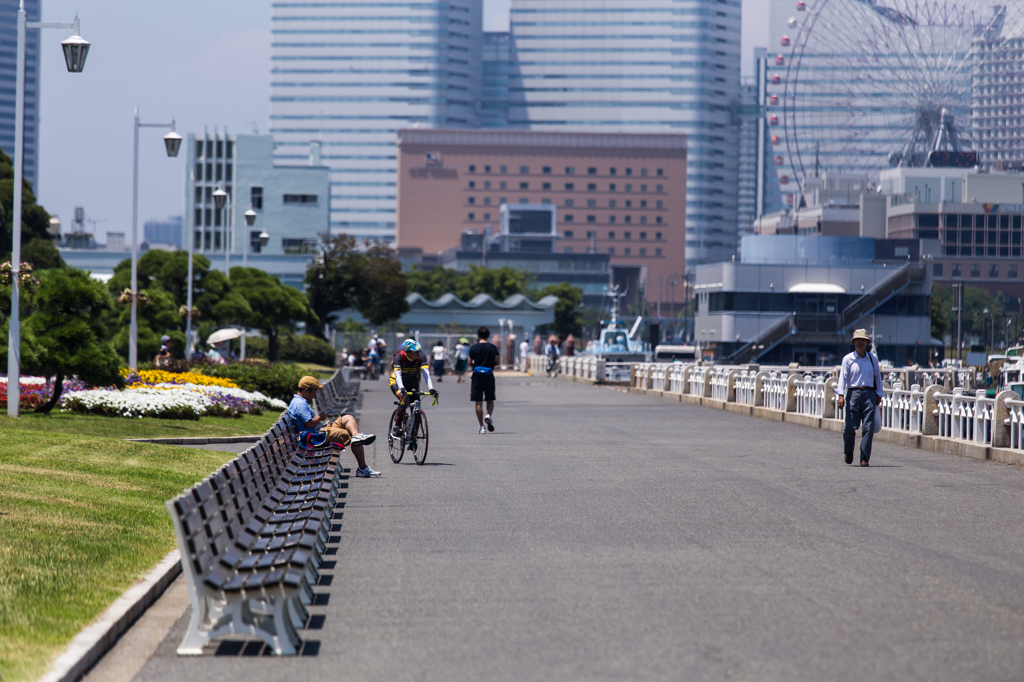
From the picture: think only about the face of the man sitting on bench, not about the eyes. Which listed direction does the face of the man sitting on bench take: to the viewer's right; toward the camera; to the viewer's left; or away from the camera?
to the viewer's right

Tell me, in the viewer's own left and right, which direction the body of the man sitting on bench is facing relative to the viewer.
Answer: facing to the right of the viewer

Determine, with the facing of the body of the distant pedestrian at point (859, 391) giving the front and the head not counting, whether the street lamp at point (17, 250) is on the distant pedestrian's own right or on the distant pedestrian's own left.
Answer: on the distant pedestrian's own right

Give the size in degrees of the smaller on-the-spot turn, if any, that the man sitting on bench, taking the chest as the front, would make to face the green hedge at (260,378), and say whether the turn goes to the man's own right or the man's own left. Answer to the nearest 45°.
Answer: approximately 90° to the man's own left

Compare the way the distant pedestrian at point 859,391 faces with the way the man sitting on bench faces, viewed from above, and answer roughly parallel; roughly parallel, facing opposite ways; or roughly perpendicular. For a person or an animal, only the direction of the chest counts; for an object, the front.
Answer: roughly perpendicular

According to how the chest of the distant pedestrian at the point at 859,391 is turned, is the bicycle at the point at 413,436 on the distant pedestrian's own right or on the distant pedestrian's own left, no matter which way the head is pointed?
on the distant pedestrian's own right

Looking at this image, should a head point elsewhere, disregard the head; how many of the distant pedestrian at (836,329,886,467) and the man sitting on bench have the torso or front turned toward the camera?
1

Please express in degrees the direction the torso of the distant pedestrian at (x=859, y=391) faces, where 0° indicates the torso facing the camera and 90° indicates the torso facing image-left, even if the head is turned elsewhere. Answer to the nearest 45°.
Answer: approximately 0°

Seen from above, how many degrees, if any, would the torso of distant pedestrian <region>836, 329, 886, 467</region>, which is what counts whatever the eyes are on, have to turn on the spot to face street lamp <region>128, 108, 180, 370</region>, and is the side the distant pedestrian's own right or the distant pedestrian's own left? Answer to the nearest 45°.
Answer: approximately 135° to the distant pedestrian's own right
